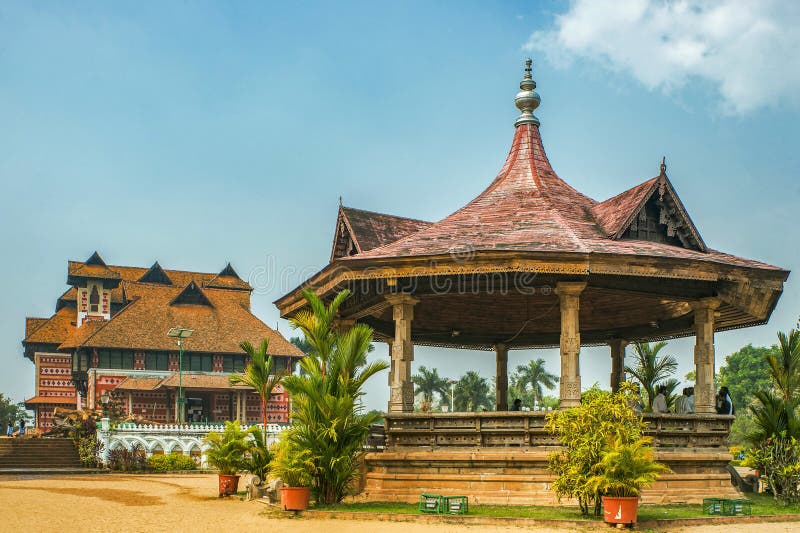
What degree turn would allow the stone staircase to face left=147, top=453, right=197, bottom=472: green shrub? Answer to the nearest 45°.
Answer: approximately 45° to its left

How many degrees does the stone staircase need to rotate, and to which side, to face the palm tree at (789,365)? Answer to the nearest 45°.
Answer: approximately 45° to its left

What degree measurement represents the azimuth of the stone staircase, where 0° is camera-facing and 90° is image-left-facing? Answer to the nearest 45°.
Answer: approximately 0°

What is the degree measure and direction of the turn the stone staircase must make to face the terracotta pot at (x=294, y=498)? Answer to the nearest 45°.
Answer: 0° — it already faces it

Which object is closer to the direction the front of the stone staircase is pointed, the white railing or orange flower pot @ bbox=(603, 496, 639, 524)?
the orange flower pot
